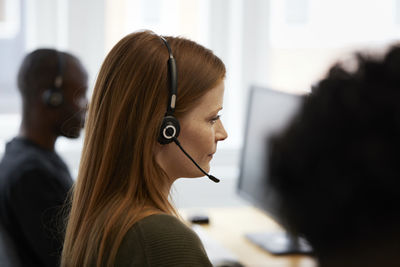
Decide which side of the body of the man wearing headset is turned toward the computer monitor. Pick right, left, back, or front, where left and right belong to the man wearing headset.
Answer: front

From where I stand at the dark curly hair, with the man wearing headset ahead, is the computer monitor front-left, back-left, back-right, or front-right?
front-right

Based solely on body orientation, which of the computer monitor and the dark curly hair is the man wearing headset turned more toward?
the computer monitor

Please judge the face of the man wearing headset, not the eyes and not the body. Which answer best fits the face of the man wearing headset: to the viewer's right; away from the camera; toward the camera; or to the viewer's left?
to the viewer's right

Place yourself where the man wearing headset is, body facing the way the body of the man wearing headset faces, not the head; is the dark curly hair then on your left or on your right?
on your right

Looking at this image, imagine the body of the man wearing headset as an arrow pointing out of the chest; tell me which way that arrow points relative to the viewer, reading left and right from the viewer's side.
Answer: facing to the right of the viewer
